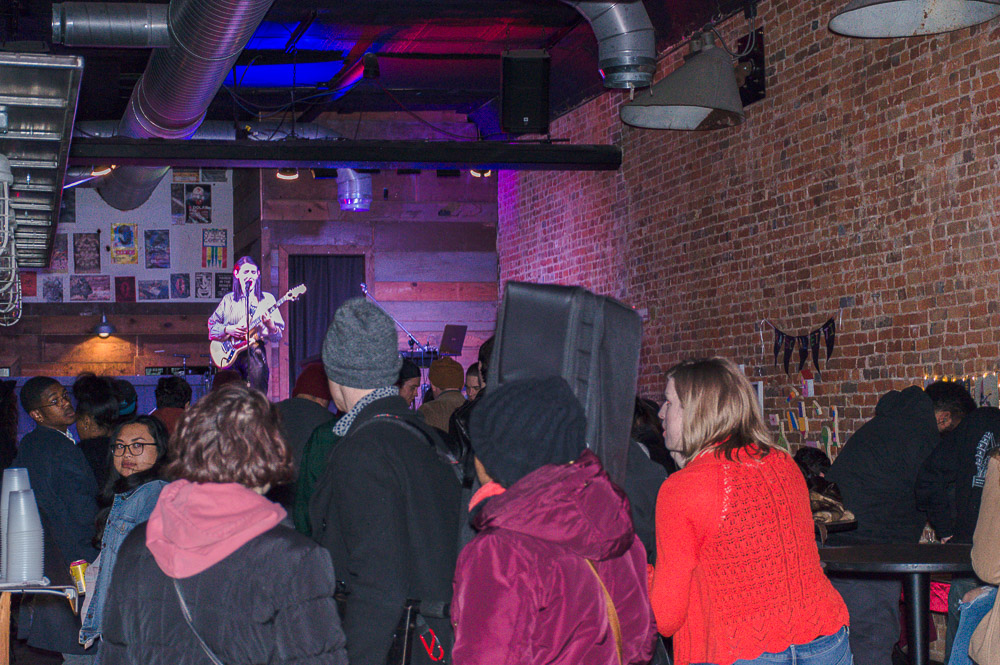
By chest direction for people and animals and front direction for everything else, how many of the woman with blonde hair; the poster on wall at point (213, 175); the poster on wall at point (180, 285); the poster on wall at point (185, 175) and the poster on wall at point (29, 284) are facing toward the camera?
4

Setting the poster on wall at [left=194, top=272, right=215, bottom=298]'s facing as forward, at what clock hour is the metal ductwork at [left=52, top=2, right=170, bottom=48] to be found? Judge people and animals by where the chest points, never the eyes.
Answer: The metal ductwork is roughly at 12 o'clock from the poster on wall.

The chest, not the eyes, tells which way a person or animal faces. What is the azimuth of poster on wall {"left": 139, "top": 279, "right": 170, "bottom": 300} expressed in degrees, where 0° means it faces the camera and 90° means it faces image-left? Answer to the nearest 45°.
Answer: approximately 0°

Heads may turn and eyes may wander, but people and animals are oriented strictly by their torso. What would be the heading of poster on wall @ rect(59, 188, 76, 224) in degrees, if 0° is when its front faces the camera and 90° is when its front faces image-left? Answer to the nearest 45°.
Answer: approximately 0°

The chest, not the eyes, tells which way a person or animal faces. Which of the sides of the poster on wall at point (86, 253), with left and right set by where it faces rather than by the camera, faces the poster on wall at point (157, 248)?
left

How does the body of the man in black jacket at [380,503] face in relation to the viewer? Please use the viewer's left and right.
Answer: facing away from the viewer and to the left of the viewer

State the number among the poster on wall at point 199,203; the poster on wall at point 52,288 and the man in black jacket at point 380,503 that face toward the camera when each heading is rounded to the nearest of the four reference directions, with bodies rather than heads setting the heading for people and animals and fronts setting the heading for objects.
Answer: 2

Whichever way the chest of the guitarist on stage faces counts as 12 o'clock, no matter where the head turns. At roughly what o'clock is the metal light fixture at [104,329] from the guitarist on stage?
The metal light fixture is roughly at 5 o'clock from the guitarist on stage.
